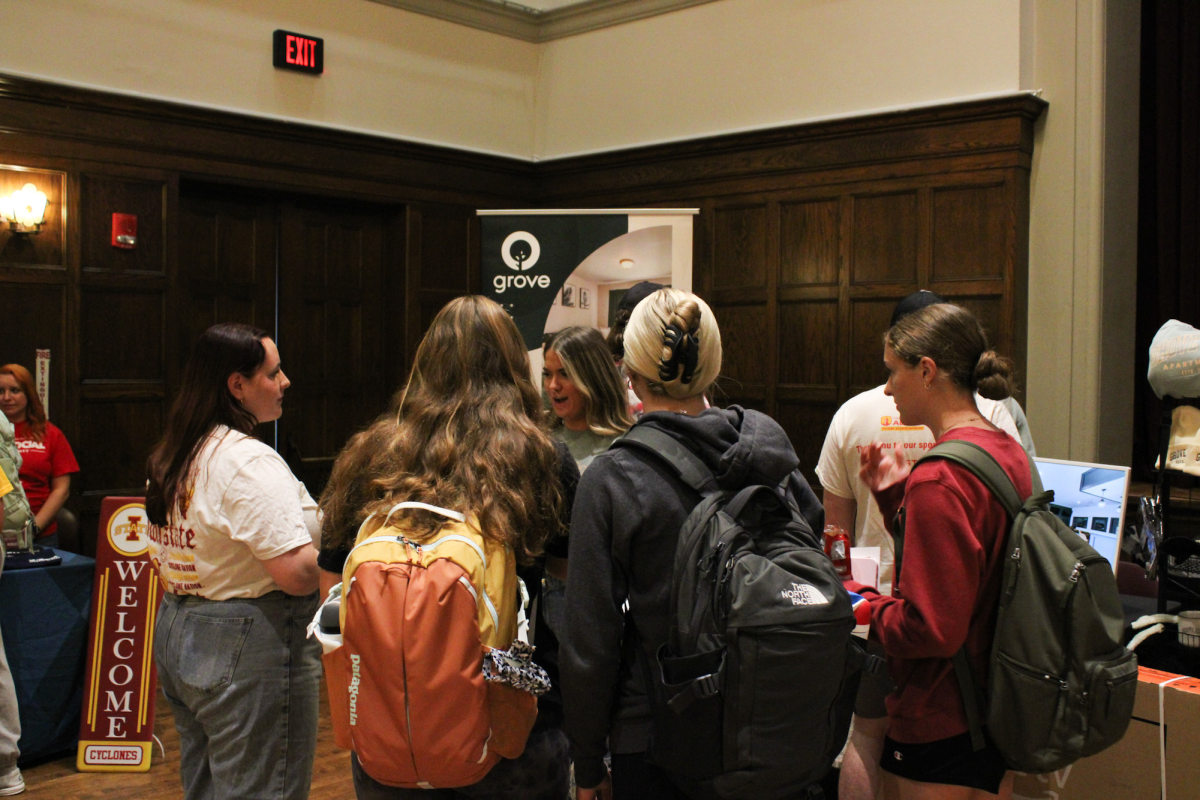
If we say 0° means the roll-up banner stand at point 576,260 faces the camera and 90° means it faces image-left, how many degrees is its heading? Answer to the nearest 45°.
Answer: approximately 0°

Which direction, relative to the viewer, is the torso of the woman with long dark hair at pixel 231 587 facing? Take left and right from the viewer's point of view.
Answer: facing away from the viewer and to the right of the viewer

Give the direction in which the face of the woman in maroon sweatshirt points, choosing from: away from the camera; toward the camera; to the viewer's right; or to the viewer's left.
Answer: to the viewer's left

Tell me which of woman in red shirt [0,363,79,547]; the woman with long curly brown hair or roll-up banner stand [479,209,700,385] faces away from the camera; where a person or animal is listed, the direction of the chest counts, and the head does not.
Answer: the woman with long curly brown hair

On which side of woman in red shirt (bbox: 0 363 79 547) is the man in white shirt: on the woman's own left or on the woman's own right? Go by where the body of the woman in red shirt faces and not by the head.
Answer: on the woman's own left

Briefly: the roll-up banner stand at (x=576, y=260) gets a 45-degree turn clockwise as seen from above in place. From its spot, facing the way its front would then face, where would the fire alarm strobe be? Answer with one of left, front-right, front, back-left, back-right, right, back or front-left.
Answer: front-right

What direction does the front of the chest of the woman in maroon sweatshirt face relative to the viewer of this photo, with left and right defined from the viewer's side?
facing to the left of the viewer

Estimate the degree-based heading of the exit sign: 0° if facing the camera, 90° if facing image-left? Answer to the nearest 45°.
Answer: approximately 315°

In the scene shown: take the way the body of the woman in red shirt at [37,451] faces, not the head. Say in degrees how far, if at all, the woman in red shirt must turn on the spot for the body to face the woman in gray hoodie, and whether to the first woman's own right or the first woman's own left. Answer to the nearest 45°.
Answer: approximately 45° to the first woman's own left

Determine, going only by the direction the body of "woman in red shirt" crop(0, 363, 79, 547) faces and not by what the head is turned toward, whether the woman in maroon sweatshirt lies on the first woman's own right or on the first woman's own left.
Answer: on the first woman's own left
